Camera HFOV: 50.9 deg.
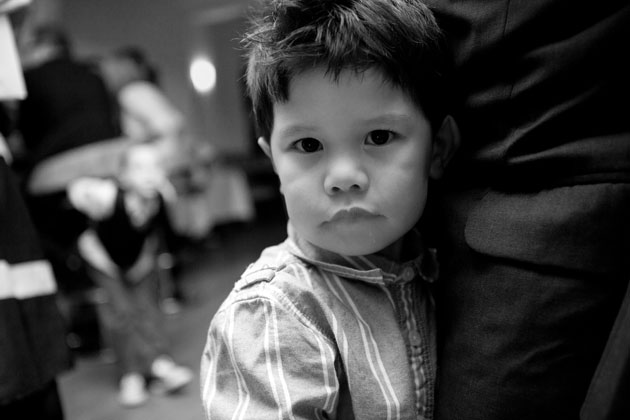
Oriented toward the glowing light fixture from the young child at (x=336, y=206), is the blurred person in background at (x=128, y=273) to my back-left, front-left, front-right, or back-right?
front-left

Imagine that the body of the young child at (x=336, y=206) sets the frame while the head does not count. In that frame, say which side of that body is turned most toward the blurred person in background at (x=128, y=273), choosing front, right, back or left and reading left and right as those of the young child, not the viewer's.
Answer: back

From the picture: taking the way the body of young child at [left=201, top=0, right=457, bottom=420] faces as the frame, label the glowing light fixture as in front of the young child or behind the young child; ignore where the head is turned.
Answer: behind

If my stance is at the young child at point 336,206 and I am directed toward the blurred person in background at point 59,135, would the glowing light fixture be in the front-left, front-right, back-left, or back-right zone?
front-right

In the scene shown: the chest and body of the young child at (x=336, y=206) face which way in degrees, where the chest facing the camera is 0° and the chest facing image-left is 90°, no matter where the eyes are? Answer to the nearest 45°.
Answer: approximately 315°
